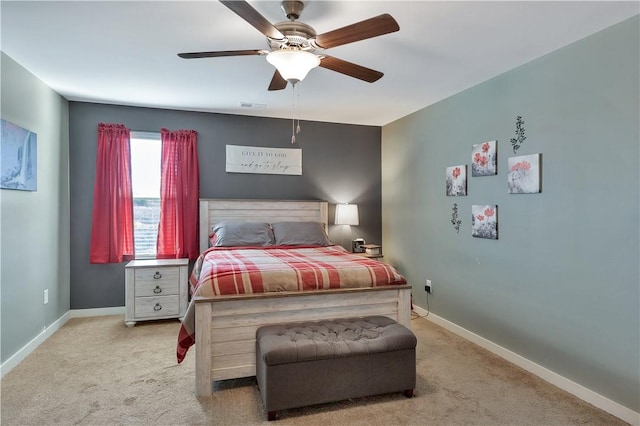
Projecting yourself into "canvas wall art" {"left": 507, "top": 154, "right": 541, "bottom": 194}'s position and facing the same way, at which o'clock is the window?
The window is roughly at 1 o'clock from the canvas wall art.

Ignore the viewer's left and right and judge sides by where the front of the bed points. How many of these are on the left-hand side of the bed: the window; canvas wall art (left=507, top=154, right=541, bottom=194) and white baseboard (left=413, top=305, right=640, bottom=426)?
2

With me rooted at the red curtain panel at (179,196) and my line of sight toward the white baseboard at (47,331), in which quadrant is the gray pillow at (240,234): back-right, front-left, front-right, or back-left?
back-left

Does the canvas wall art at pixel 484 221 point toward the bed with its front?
yes

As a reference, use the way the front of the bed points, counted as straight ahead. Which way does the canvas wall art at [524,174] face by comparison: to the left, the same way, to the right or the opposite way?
to the right

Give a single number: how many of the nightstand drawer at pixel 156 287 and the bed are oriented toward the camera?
2

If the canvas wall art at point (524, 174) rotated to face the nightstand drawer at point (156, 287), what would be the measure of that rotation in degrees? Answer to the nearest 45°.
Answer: approximately 45° to its right

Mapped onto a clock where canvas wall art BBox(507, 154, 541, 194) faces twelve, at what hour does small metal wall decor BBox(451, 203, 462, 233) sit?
The small metal wall decor is roughly at 3 o'clock from the canvas wall art.

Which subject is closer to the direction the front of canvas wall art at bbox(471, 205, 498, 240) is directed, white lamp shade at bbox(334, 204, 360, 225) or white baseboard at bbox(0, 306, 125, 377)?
the white baseboard
